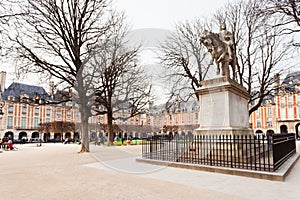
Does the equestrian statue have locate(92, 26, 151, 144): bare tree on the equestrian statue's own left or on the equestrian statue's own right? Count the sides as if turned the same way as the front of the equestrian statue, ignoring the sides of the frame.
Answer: on the equestrian statue's own right

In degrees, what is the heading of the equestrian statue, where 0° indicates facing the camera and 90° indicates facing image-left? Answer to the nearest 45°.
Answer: approximately 45°
